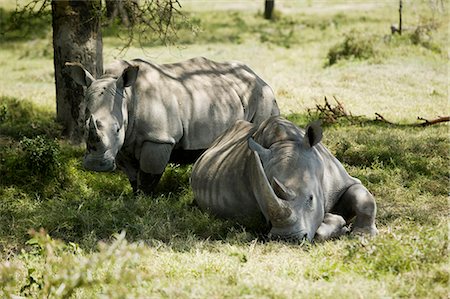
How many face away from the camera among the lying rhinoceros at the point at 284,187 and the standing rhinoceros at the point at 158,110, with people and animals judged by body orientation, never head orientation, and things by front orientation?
0

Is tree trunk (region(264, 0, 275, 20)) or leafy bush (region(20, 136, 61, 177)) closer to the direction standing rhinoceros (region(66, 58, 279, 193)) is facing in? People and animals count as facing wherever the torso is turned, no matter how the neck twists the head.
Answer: the leafy bush

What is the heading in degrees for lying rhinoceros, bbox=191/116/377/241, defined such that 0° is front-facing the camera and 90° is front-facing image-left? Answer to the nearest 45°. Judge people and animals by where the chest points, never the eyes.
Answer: approximately 315°

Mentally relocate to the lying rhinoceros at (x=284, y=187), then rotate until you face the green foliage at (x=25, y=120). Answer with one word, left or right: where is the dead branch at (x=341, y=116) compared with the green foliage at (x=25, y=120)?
right

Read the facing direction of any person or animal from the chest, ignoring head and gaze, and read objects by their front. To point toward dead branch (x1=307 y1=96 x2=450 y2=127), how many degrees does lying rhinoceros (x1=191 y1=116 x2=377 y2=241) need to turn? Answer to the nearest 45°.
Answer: approximately 135° to its left

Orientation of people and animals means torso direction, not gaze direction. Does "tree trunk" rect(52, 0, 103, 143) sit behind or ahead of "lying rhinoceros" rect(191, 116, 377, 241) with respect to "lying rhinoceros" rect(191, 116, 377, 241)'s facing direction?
behind

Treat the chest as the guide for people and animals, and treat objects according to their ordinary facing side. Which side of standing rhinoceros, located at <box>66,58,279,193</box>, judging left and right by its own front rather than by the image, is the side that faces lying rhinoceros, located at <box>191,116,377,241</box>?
left

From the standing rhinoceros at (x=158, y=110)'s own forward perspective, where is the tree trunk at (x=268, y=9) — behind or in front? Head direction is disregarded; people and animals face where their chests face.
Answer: behind

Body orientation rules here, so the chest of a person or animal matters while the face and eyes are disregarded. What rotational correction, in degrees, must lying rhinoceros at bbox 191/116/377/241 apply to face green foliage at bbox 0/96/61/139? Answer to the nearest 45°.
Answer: approximately 180°
